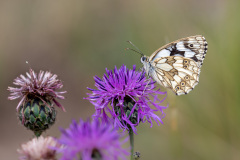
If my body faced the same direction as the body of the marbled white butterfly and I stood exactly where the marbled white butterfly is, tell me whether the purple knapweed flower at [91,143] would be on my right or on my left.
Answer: on my left

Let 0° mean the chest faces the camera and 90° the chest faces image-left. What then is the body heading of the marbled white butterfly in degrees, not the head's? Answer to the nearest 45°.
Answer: approximately 90°
